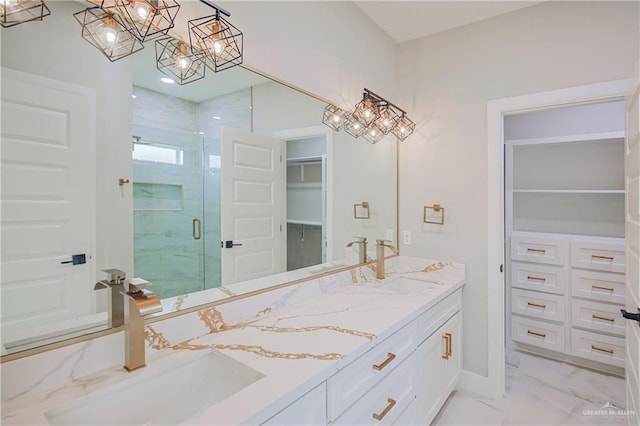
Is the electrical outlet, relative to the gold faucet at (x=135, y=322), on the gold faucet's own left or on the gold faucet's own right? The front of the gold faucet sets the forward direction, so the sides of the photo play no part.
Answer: on the gold faucet's own left

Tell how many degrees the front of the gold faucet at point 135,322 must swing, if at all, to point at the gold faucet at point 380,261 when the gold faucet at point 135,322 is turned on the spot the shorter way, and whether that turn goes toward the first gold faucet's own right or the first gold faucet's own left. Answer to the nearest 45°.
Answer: approximately 90° to the first gold faucet's own left

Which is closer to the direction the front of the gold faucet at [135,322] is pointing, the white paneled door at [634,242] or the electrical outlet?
the white paneled door

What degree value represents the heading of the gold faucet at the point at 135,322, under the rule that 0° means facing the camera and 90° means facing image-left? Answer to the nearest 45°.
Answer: approximately 315°

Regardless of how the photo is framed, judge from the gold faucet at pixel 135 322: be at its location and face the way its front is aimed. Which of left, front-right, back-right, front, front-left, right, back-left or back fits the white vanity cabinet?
front-left

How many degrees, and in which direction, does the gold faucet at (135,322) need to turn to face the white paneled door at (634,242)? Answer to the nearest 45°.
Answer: approximately 45° to its left
